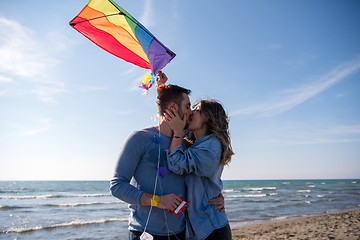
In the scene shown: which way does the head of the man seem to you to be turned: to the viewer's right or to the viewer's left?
to the viewer's right

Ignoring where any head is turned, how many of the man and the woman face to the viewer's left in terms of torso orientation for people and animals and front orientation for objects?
1

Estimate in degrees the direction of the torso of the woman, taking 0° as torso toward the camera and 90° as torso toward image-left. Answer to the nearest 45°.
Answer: approximately 90°

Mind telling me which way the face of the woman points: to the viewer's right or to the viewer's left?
to the viewer's left
